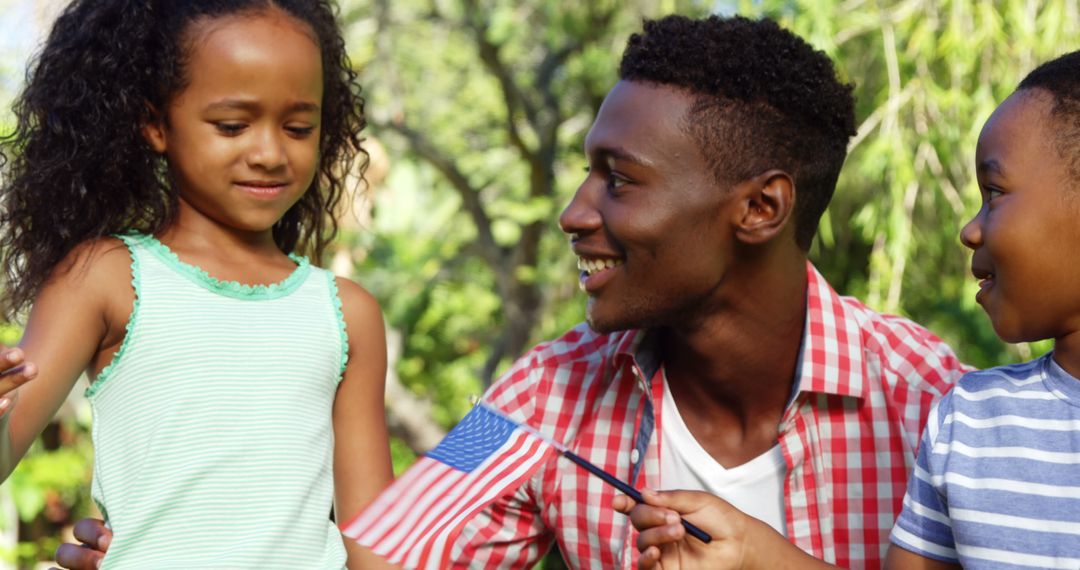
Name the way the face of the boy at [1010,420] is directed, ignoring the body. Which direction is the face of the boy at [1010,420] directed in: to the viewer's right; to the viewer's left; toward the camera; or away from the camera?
to the viewer's left

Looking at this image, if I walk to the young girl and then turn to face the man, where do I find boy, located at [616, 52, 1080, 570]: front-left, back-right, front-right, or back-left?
front-right

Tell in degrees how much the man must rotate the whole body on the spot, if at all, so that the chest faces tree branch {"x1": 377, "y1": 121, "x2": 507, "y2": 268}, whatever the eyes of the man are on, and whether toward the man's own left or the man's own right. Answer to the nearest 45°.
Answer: approximately 180°

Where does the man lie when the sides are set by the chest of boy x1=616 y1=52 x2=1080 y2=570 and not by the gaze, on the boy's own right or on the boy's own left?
on the boy's own right

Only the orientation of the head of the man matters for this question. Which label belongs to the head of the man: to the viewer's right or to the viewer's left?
to the viewer's left

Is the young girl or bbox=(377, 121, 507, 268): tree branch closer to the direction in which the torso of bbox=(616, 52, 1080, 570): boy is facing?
the young girl

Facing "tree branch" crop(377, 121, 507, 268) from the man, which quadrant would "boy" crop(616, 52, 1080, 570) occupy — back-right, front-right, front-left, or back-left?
back-right

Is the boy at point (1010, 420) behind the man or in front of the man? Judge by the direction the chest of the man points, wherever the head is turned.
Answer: in front

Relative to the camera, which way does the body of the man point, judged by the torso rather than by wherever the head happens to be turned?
toward the camera

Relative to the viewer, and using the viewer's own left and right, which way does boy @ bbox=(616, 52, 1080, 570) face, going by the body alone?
facing the viewer and to the left of the viewer
